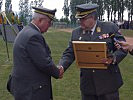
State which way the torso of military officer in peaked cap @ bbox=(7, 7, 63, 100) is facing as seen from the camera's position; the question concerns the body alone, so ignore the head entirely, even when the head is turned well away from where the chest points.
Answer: to the viewer's right

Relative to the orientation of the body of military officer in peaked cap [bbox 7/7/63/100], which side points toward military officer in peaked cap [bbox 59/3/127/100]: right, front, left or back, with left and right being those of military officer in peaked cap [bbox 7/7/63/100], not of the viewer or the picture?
front

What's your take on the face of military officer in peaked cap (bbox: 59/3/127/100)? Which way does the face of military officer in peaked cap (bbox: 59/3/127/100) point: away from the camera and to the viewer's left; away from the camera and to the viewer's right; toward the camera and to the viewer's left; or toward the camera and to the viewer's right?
toward the camera and to the viewer's left

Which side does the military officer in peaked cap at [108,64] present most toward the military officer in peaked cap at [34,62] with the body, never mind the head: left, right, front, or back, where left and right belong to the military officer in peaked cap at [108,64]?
front

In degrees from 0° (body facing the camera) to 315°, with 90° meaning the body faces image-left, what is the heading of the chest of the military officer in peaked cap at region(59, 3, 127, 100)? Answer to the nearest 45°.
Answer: approximately 45°

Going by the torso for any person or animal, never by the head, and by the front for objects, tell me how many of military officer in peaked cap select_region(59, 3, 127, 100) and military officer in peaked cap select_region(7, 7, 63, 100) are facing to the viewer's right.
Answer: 1

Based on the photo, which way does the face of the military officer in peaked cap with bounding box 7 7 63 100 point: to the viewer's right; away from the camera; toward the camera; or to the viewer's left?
to the viewer's right
